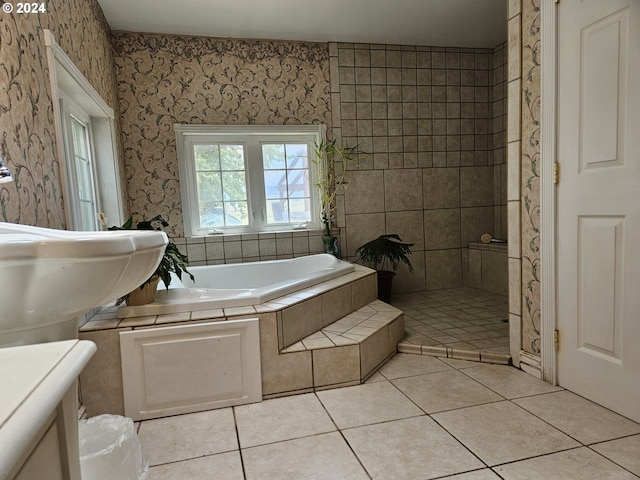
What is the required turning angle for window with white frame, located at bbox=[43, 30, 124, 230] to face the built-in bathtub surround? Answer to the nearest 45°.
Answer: approximately 45° to its right

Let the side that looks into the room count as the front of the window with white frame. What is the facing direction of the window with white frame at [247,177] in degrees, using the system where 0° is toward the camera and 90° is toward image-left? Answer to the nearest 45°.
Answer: approximately 0°

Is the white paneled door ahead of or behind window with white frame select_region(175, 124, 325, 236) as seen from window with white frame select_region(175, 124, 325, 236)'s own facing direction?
ahead

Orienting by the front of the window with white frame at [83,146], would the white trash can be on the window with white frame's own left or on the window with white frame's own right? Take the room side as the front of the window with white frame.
on the window with white frame's own right

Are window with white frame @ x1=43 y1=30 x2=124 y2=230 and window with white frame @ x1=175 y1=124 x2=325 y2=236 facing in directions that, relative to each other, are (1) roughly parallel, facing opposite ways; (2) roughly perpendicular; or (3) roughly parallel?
roughly perpendicular

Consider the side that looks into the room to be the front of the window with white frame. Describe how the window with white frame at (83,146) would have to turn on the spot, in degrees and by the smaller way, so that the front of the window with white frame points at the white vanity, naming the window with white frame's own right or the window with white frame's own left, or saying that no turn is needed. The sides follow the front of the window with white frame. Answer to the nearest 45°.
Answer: approximately 90° to the window with white frame's own right

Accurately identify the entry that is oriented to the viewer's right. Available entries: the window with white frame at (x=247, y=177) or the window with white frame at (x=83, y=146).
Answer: the window with white frame at (x=83, y=146)

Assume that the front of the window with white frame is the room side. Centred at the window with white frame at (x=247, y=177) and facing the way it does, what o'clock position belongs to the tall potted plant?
The tall potted plant is roughly at 9 o'clock from the window with white frame.

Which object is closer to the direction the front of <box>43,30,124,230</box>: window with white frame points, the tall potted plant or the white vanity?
the tall potted plant

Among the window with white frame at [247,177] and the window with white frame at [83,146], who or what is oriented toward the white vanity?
the window with white frame at [247,177]

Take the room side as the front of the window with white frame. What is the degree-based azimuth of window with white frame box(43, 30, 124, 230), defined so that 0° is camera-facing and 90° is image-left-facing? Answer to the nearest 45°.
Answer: approximately 270°

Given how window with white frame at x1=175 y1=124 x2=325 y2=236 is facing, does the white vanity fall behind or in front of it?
in front
